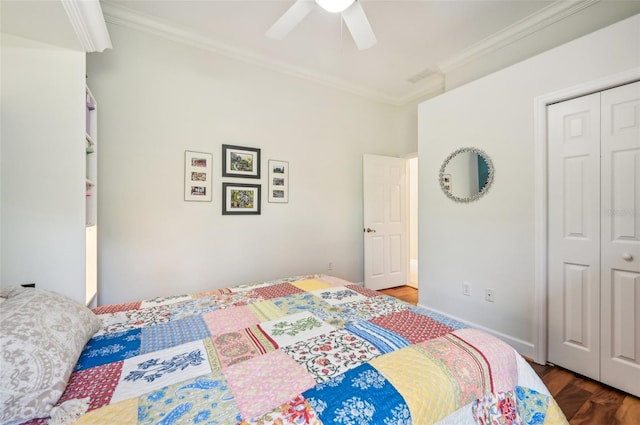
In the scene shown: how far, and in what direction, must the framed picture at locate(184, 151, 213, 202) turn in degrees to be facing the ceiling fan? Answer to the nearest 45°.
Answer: approximately 45° to its left

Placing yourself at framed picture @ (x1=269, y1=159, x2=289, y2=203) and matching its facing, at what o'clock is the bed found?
The bed is roughly at 12 o'clock from the framed picture.

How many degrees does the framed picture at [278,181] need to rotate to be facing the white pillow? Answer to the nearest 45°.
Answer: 0° — it already faces it

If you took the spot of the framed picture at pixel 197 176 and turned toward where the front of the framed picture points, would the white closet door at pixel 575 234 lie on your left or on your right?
on your left

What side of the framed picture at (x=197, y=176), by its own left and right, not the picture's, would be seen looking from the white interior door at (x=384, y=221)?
left

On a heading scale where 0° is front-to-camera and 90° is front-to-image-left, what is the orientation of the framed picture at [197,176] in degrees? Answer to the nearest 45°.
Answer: approximately 0°

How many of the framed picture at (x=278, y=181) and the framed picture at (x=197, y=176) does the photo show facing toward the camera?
2

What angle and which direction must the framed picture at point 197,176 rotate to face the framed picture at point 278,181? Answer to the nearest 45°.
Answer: approximately 90° to its left

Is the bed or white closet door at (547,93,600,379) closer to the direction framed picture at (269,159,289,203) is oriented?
the bed
